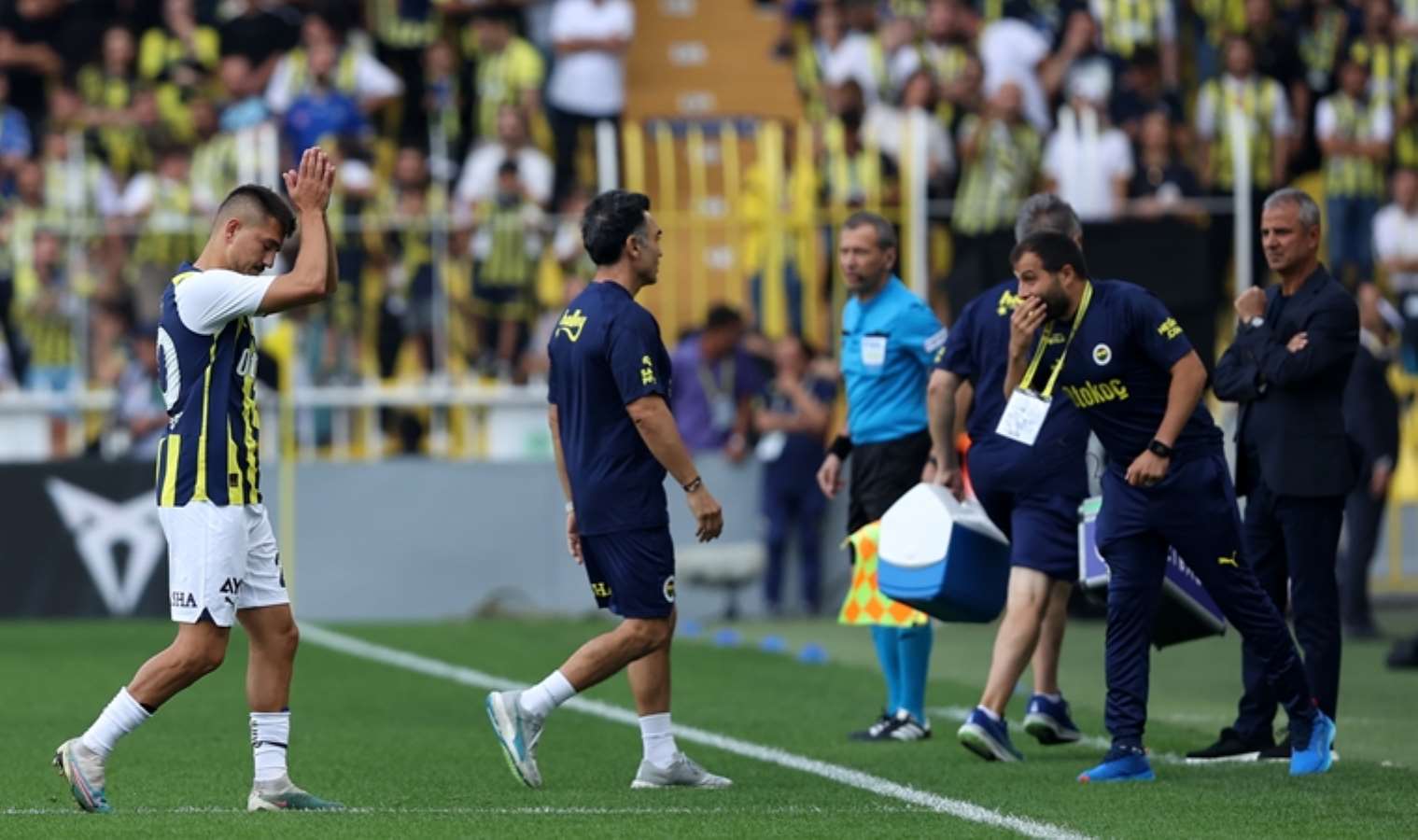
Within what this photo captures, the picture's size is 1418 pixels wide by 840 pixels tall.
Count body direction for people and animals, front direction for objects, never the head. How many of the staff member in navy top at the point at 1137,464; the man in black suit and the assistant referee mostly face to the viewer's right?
0

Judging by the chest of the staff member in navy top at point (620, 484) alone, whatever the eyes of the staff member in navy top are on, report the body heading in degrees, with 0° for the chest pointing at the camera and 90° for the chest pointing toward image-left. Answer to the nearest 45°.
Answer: approximately 225°

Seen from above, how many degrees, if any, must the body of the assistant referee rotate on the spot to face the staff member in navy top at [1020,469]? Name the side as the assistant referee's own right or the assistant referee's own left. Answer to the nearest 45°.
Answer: approximately 90° to the assistant referee's own left

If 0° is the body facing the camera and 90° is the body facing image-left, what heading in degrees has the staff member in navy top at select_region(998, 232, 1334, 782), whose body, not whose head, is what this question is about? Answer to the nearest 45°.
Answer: approximately 45°

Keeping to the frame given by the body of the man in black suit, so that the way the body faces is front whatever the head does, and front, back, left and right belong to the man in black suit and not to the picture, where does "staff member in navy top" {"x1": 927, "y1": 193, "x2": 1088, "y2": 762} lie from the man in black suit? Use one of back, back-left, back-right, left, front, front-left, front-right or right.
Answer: front-right

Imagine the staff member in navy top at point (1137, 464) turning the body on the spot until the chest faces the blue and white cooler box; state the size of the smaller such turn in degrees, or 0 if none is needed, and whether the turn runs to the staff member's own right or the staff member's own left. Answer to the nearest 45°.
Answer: approximately 90° to the staff member's own right

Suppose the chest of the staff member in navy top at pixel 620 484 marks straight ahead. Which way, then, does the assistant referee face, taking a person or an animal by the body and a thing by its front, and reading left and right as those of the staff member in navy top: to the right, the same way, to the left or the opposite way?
the opposite way

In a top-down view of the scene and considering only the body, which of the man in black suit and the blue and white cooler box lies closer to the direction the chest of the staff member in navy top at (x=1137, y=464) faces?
the blue and white cooler box

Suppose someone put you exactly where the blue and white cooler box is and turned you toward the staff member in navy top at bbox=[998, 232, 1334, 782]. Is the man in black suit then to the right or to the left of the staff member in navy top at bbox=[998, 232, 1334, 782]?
left

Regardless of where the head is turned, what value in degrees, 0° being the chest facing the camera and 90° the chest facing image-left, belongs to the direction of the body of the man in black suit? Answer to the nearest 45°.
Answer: approximately 45°

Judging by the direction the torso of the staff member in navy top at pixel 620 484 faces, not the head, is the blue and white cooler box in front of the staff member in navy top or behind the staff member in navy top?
in front

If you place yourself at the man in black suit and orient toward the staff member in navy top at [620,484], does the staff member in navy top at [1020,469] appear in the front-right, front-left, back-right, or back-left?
front-right

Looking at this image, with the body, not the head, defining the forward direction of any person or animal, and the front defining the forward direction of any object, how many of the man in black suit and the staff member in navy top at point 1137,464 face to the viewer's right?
0

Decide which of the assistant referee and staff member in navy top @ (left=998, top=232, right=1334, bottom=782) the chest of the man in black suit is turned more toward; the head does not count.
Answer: the staff member in navy top

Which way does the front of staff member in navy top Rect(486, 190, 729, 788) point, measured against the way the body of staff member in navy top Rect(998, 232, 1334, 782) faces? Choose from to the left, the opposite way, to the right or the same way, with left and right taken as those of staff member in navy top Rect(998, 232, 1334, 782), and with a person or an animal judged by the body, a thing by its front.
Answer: the opposite way

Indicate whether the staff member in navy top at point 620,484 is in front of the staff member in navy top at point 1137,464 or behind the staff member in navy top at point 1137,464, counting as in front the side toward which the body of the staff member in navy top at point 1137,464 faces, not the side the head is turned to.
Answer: in front

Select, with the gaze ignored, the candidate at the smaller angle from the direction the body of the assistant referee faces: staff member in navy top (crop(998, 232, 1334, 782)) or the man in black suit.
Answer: the staff member in navy top

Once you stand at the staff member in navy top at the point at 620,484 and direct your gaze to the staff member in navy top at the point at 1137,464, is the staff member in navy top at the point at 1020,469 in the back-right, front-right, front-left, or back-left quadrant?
front-left
